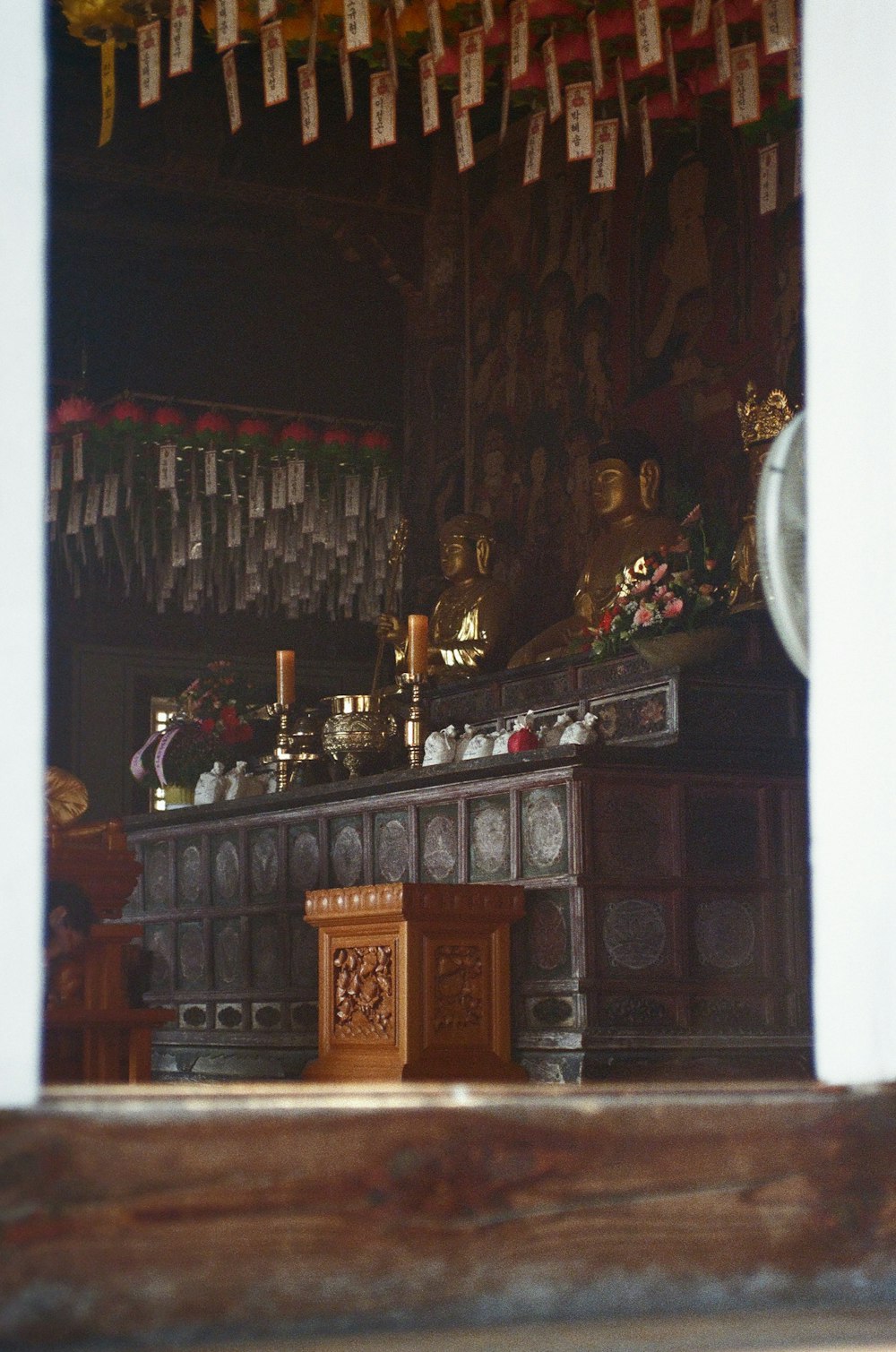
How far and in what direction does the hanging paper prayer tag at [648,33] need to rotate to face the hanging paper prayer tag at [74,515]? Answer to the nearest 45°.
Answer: approximately 135° to its right

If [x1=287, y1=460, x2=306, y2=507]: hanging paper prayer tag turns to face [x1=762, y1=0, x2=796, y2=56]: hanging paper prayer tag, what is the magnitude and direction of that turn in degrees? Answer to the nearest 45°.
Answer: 0° — it already faces it

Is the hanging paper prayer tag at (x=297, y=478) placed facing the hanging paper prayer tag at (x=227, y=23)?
yes

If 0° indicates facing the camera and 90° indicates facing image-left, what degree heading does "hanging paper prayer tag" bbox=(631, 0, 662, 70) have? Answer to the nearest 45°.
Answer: approximately 0°

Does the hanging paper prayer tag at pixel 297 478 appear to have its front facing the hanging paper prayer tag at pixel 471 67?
yes

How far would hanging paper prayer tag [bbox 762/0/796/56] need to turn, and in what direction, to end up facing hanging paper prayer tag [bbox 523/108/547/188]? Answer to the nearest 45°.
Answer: approximately 135° to its right

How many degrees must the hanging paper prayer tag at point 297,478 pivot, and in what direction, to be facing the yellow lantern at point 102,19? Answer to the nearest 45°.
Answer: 0° — it already faces it

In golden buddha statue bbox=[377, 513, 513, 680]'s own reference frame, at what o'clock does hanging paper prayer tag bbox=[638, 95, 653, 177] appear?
The hanging paper prayer tag is roughly at 10 o'clock from the golden buddha statue.

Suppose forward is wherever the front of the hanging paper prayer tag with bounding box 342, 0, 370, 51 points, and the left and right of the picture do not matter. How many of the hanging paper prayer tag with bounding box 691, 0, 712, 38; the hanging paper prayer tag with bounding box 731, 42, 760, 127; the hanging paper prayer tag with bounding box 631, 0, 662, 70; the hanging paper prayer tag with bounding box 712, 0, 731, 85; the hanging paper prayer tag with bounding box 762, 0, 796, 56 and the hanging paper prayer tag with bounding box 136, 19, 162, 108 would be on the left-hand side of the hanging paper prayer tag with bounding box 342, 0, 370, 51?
5
